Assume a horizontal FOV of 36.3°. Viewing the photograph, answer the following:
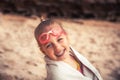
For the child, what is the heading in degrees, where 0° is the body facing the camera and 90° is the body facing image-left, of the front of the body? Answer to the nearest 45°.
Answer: approximately 315°
